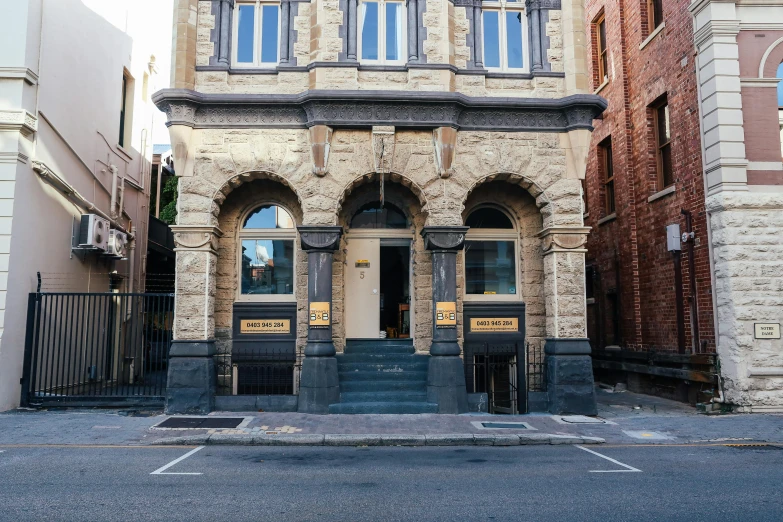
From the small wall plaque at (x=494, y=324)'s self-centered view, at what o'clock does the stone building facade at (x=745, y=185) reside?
The stone building facade is roughly at 9 o'clock from the small wall plaque.

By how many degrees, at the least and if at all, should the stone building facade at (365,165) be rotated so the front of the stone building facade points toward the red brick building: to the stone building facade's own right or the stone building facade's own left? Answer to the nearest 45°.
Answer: approximately 135° to the stone building facade's own left

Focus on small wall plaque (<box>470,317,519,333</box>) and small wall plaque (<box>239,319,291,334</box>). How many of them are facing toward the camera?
2

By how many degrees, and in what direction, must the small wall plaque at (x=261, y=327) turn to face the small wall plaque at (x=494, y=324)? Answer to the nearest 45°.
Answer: approximately 90° to its left

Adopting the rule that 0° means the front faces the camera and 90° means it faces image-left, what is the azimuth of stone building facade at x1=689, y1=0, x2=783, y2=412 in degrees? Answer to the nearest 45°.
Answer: approximately 0°

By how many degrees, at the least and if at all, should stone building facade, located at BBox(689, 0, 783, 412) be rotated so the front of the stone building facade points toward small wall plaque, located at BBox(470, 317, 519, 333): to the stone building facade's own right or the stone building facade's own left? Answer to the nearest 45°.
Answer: approximately 90° to the stone building facade's own right

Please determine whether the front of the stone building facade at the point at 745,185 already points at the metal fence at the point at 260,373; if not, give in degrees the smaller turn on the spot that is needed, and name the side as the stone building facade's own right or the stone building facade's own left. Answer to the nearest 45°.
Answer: approximately 45° to the stone building facade's own right
